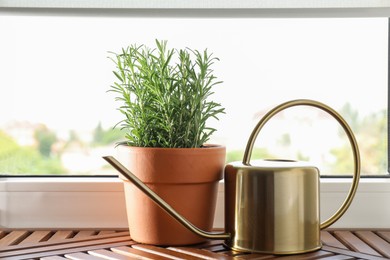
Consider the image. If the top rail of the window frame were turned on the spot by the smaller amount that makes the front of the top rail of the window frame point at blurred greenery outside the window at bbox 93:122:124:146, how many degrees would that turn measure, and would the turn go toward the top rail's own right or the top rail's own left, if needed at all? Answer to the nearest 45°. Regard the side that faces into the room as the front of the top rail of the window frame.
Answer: approximately 180°

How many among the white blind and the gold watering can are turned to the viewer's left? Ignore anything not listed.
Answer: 1

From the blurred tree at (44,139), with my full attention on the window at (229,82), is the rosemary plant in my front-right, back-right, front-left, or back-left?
front-right

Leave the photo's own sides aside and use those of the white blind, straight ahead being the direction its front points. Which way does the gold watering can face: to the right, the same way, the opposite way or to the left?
to the right

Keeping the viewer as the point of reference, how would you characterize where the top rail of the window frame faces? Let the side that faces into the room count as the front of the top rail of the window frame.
facing the viewer

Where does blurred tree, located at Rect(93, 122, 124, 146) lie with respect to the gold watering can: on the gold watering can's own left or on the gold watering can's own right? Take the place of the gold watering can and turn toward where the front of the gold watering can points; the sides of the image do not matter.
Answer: on the gold watering can's own right

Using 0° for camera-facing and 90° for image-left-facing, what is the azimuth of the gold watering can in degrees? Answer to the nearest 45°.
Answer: approximately 90°

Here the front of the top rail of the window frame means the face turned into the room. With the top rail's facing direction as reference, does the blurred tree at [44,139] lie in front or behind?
behind
